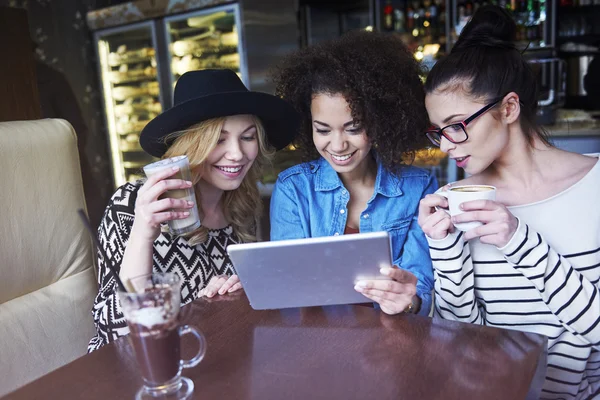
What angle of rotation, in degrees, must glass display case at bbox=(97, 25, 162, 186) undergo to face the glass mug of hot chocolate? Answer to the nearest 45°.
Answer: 0° — it already faces it

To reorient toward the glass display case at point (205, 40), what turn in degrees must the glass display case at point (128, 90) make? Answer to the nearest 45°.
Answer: approximately 45° to its left

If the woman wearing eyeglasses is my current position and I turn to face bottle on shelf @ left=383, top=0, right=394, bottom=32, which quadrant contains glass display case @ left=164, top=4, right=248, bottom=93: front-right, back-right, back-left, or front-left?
front-left

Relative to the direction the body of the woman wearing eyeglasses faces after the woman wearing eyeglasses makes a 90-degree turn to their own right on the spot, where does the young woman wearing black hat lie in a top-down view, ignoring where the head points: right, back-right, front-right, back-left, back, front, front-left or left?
front-left

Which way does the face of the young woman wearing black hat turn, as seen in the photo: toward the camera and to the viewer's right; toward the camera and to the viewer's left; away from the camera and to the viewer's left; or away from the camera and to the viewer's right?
toward the camera and to the viewer's right

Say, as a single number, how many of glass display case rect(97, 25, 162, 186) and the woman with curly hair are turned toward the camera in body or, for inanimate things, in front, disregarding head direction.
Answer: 2

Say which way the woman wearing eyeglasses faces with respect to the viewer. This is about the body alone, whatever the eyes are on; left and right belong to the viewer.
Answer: facing the viewer and to the left of the viewer

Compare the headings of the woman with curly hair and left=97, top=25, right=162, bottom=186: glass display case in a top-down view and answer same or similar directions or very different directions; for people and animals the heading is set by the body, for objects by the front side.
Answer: same or similar directions

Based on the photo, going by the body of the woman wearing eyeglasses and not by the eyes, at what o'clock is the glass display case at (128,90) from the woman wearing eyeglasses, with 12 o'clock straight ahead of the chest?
The glass display case is roughly at 3 o'clock from the woman wearing eyeglasses.

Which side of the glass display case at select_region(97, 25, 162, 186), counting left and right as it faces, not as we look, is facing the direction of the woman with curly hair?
front

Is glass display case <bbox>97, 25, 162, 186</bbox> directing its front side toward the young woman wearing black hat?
yes

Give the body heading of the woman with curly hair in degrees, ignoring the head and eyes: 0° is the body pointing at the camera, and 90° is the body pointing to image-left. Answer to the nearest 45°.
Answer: approximately 0°

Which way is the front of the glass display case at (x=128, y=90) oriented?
toward the camera
